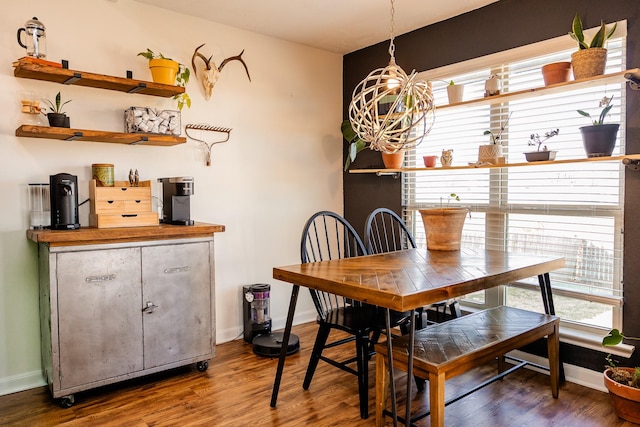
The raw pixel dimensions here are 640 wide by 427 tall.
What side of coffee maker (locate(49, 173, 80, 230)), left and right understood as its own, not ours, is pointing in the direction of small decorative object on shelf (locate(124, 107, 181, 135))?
left

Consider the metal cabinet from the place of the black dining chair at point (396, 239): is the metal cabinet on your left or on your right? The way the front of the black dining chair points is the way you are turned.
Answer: on your right

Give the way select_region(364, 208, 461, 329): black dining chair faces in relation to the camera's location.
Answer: facing the viewer and to the right of the viewer

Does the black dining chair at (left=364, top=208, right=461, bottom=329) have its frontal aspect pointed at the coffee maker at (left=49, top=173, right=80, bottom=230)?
no

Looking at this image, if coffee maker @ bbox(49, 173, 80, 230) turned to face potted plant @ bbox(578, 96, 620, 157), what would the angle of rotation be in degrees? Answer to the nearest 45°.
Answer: approximately 45° to its left

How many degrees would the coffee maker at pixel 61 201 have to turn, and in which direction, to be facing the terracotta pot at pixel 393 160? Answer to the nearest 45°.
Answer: approximately 90° to its left

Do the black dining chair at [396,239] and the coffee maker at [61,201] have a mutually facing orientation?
no

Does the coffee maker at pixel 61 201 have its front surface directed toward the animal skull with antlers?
no

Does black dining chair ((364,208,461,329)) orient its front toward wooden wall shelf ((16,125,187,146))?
no

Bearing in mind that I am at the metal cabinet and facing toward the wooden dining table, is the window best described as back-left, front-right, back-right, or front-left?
front-left

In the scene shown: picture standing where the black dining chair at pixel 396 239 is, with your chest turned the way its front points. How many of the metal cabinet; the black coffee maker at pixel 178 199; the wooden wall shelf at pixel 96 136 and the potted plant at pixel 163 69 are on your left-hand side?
0

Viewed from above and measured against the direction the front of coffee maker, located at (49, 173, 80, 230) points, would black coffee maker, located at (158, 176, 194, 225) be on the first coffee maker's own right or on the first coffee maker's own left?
on the first coffee maker's own left

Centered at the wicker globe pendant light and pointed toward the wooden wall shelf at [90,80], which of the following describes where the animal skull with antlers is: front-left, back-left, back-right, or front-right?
front-right

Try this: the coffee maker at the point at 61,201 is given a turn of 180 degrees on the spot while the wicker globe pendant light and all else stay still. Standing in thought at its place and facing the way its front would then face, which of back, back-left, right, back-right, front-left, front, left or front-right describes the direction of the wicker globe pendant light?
back-right

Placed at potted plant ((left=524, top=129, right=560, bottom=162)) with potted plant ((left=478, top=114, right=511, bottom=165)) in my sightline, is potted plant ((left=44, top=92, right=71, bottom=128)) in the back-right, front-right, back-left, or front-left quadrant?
front-left

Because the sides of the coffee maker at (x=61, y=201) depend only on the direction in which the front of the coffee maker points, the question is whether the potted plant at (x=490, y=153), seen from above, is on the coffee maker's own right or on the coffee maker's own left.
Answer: on the coffee maker's own left

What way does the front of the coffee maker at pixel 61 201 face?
toward the camera

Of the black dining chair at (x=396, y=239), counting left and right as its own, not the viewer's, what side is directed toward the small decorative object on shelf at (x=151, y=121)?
right

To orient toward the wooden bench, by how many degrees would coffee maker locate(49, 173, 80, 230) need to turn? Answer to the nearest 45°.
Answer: approximately 45° to its left

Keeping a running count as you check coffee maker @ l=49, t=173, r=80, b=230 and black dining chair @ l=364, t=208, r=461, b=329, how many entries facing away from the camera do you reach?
0

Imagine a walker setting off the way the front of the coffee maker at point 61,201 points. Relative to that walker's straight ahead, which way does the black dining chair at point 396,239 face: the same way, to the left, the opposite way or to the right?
the same way

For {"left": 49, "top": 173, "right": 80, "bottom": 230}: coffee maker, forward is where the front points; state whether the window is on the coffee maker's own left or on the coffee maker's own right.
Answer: on the coffee maker's own left
